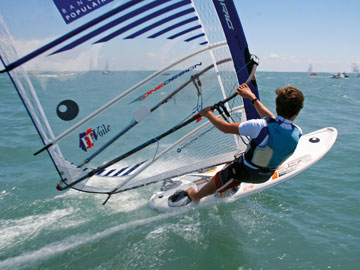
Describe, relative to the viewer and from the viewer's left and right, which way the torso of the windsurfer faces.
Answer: facing away from the viewer and to the left of the viewer

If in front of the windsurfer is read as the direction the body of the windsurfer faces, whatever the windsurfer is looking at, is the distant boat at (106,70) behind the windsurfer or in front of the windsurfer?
in front
